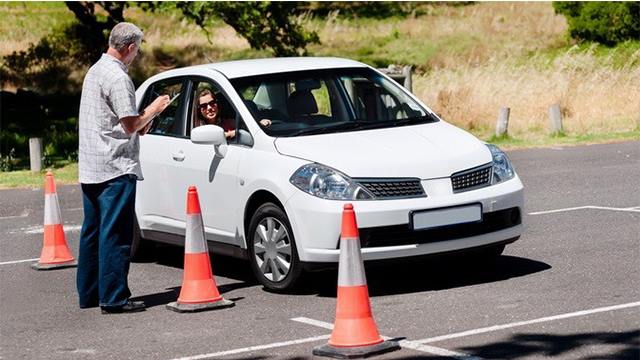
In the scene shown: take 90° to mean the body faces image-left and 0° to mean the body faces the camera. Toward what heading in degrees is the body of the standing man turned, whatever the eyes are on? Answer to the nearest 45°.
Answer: approximately 225°

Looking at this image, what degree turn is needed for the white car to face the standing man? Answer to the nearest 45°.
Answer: approximately 135° to its right

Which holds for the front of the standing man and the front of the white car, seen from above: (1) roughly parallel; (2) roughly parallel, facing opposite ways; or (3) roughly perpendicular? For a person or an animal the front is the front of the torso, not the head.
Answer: roughly perpendicular

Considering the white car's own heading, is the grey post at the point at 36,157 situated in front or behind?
behind

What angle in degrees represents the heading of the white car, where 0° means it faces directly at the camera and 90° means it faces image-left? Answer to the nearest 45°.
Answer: approximately 315°

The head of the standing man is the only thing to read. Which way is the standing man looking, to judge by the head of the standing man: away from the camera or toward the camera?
away from the camera
